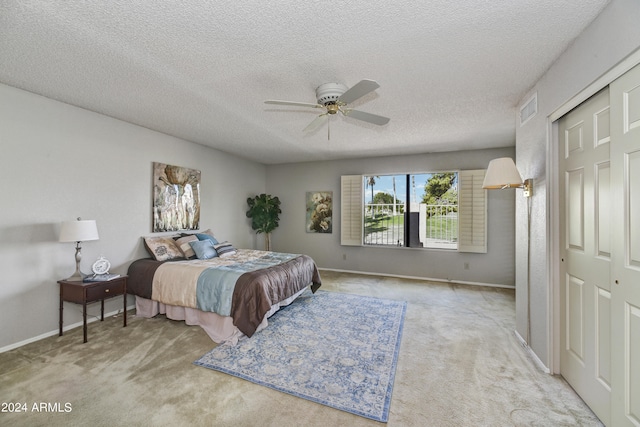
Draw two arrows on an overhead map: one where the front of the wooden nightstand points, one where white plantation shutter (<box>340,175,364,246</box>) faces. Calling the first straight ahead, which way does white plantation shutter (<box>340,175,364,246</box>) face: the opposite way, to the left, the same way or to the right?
to the right

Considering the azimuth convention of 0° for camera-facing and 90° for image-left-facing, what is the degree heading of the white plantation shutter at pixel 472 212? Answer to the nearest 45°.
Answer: approximately 0°

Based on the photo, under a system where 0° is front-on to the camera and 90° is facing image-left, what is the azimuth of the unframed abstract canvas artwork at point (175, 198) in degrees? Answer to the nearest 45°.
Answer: approximately 315°

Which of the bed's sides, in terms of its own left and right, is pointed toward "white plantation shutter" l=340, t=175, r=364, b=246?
left

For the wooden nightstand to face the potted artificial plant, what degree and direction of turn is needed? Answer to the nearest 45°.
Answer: approximately 90° to its left

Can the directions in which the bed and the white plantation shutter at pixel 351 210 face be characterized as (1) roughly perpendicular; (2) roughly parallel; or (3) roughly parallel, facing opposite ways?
roughly perpendicular

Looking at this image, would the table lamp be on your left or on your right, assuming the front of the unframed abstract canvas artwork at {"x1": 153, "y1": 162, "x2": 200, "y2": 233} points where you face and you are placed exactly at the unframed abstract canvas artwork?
on your right

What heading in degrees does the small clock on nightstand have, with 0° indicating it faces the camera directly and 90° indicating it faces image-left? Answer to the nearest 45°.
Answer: approximately 315°

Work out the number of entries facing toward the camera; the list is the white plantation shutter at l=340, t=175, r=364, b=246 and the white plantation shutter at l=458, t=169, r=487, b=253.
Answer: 2
